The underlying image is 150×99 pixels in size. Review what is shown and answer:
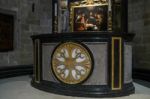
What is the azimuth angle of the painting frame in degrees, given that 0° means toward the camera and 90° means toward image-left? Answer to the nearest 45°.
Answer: approximately 0°
